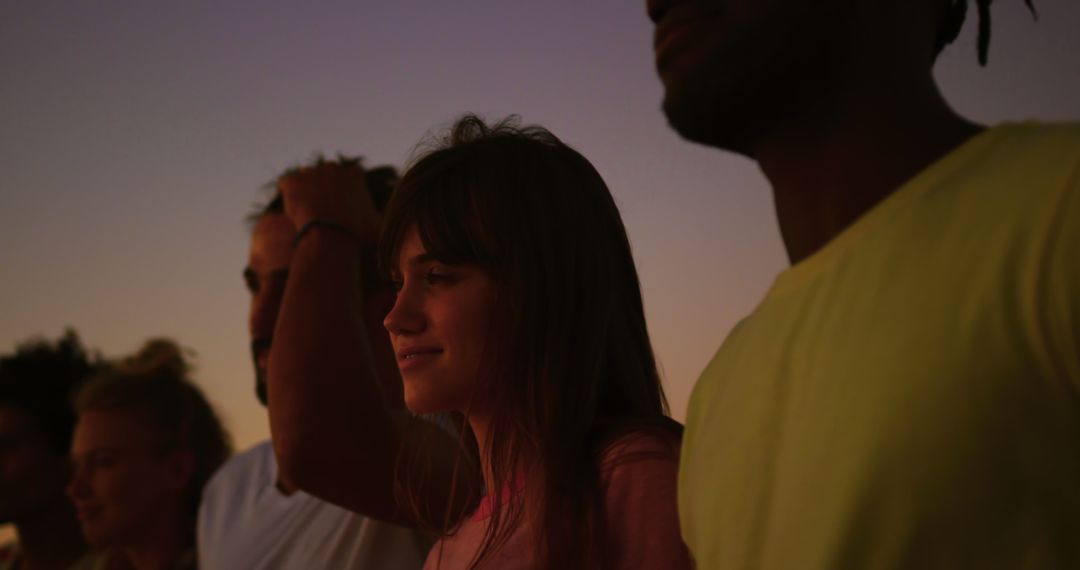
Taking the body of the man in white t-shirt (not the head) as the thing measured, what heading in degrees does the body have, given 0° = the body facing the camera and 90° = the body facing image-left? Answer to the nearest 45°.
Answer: approximately 45°

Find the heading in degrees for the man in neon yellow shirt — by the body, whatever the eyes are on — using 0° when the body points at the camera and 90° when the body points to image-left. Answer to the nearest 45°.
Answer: approximately 45°

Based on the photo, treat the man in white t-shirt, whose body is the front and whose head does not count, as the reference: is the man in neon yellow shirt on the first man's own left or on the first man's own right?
on the first man's own left

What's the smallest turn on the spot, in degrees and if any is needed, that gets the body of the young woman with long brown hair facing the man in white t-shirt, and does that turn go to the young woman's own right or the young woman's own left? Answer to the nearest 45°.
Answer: approximately 90° to the young woman's own right

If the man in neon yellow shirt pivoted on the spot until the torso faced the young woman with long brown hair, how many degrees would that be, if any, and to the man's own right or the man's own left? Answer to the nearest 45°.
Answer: approximately 90° to the man's own right

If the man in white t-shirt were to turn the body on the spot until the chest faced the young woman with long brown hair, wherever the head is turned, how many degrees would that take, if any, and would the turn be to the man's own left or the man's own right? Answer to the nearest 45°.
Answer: approximately 90° to the man's own left

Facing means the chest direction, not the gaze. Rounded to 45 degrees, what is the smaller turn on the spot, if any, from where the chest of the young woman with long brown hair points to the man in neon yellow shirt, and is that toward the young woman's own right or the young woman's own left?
approximately 90° to the young woman's own left
